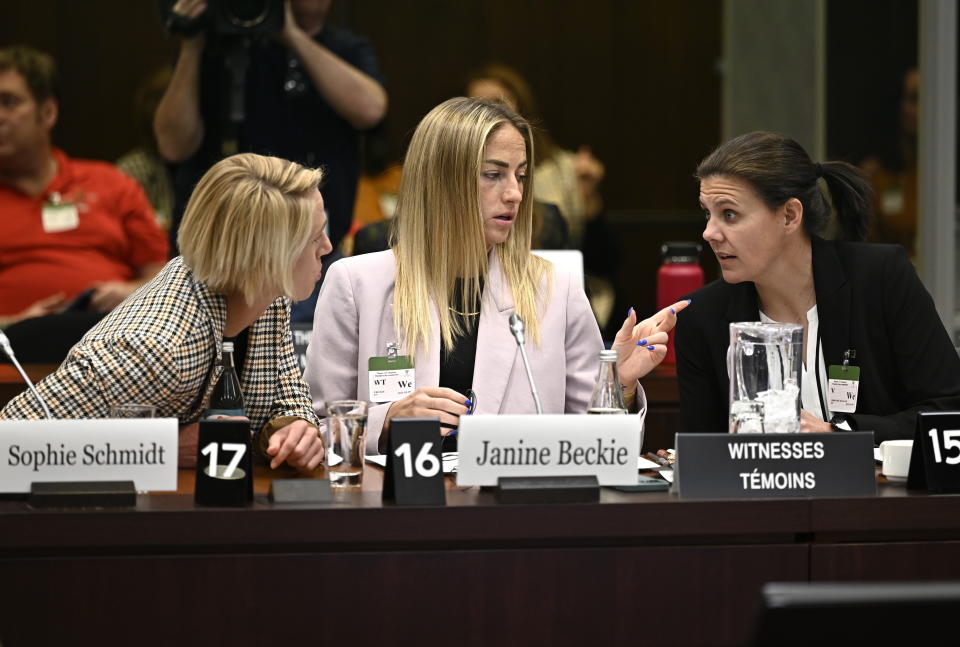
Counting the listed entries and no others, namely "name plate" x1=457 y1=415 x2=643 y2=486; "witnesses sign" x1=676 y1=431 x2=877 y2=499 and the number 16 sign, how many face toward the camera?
3

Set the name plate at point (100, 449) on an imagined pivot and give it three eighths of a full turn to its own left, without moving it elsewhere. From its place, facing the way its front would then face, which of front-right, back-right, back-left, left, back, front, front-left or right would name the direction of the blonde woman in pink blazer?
front

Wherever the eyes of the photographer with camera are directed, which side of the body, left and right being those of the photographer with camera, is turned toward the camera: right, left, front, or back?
front

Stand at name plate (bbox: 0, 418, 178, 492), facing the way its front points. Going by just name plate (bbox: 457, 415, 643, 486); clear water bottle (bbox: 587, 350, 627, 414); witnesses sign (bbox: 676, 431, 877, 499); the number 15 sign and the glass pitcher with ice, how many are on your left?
5

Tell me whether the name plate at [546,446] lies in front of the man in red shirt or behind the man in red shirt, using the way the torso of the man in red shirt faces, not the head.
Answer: in front

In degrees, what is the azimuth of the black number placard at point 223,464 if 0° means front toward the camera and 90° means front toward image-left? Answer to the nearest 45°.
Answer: approximately 0°

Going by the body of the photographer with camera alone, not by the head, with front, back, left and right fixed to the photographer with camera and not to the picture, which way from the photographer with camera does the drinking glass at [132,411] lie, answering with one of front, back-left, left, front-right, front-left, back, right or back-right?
front

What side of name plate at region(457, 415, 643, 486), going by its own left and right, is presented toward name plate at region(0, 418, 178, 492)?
right

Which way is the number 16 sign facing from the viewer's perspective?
toward the camera

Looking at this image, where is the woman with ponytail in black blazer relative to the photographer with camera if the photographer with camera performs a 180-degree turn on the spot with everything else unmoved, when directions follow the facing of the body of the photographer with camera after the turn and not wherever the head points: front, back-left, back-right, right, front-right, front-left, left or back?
back-right

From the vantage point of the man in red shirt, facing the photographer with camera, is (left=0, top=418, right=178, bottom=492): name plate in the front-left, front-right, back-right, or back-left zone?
front-right

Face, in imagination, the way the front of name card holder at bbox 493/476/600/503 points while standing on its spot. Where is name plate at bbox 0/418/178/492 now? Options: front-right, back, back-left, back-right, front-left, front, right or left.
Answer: right
